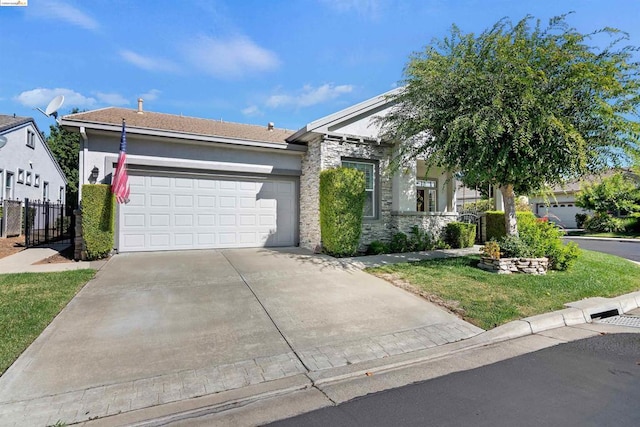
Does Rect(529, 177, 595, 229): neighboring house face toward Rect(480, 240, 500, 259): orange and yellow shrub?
yes

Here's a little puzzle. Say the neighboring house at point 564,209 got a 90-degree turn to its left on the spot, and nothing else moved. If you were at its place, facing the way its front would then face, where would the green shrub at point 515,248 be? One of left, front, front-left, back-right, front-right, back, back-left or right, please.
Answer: right

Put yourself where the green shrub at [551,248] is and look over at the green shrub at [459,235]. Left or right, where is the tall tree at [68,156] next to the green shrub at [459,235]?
left

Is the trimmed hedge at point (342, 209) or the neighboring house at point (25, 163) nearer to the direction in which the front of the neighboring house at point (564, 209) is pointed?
the trimmed hedge

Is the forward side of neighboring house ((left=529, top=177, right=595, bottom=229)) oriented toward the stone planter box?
yes

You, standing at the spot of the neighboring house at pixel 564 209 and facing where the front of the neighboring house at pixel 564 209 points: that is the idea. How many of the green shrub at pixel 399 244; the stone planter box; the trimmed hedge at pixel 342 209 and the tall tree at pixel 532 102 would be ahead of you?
4

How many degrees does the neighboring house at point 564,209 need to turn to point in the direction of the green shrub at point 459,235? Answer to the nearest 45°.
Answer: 0° — it already faces it

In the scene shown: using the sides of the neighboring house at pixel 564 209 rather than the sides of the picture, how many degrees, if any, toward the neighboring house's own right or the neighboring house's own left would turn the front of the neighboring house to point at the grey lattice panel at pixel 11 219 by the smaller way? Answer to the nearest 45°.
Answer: approximately 45° to the neighboring house's own right

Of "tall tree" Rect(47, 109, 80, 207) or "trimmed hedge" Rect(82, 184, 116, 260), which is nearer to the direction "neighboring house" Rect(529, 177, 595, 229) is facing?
the trimmed hedge

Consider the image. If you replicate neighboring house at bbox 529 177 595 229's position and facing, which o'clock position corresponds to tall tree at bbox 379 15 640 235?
The tall tree is roughly at 12 o'clock from the neighboring house.

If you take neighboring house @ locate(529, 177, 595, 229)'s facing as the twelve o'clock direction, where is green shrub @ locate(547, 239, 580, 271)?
The green shrub is roughly at 12 o'clock from the neighboring house.

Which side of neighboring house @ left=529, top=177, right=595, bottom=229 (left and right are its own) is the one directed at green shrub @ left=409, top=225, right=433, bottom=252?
front

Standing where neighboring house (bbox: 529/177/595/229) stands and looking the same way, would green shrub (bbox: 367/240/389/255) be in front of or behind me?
in front

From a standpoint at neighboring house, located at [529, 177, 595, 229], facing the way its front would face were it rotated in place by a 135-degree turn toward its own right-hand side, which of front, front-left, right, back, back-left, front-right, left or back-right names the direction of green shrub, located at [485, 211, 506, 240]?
back-left

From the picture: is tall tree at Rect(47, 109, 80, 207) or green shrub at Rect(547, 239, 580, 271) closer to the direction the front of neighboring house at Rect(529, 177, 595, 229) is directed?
the green shrub

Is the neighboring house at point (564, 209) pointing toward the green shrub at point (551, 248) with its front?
yes

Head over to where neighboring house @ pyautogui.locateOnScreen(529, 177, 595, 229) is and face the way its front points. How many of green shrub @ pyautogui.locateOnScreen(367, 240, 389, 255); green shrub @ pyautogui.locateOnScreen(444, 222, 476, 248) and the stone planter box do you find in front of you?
3

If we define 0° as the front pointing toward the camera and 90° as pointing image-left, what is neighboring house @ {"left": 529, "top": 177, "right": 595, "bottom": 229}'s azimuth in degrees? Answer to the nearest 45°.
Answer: approximately 0°
